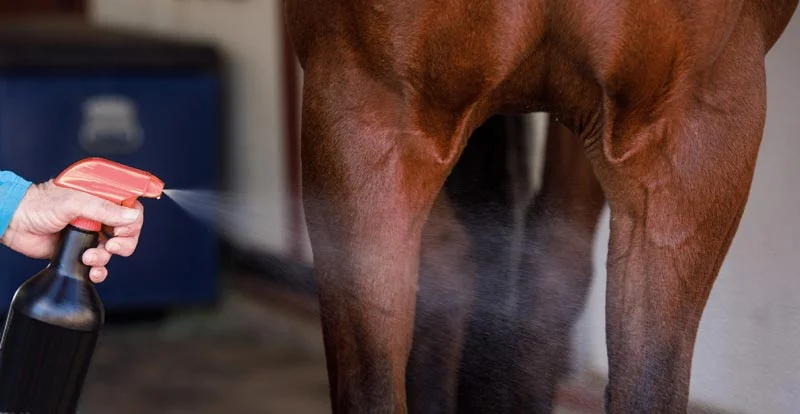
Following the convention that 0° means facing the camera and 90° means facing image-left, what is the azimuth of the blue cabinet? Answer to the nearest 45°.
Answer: approximately 0°

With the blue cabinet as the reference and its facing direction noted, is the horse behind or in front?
in front
